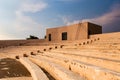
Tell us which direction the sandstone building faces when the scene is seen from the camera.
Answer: facing the viewer and to the left of the viewer

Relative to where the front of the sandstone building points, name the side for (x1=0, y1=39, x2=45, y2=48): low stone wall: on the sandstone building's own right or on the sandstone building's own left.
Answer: on the sandstone building's own right
